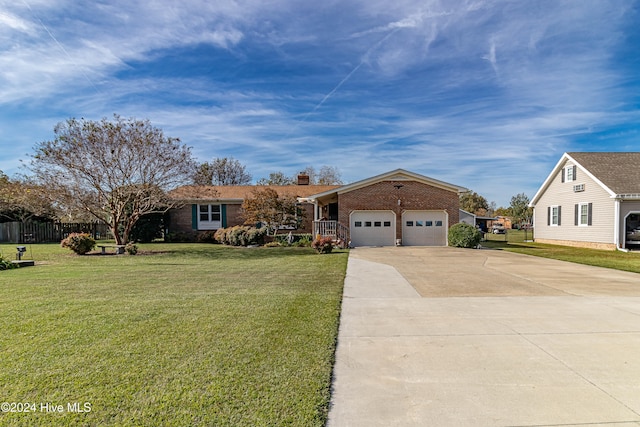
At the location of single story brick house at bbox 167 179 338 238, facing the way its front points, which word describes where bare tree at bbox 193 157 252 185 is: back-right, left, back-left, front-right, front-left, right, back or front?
back

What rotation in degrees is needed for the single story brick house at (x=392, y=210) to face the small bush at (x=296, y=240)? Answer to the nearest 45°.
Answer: approximately 90° to its right

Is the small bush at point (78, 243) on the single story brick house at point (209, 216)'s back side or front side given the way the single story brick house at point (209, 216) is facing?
on the front side

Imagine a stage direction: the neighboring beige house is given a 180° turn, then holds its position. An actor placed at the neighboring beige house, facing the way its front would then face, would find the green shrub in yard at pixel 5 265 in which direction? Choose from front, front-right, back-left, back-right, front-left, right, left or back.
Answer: left

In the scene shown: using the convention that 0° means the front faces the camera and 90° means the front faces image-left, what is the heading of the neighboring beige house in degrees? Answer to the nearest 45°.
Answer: approximately 315°

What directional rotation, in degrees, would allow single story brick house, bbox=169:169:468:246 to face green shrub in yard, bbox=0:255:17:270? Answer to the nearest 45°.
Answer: approximately 45° to its right

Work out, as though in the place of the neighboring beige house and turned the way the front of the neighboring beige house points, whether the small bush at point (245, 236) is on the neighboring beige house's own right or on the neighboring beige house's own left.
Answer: on the neighboring beige house's own right

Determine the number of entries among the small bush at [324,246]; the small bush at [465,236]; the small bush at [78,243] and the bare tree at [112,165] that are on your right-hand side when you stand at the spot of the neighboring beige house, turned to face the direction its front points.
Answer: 4
